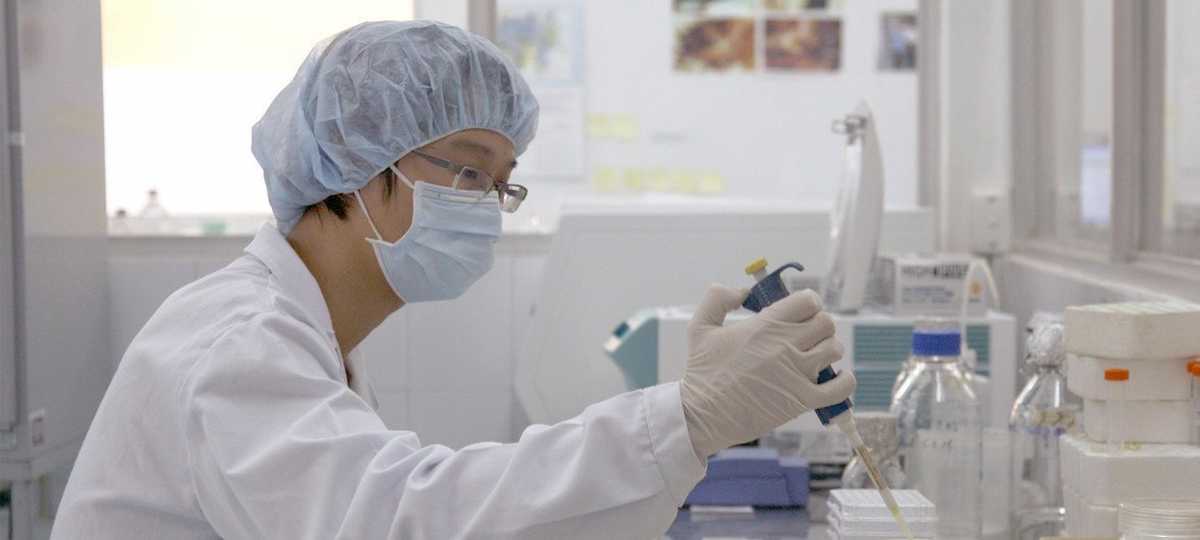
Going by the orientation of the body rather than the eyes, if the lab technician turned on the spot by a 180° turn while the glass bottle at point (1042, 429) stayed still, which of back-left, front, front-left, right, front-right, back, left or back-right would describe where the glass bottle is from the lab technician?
back-right

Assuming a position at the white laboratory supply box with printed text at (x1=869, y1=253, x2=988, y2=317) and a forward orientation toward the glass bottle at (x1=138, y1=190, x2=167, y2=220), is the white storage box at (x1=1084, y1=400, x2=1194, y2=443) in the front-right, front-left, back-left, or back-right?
back-left

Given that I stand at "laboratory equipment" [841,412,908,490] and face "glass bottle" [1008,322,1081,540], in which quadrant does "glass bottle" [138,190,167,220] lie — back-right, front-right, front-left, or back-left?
back-left

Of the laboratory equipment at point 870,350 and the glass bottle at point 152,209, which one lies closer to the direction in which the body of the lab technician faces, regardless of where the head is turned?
the laboratory equipment

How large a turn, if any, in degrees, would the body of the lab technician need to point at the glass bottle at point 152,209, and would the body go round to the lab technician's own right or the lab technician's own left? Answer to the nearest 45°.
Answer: approximately 90° to the lab technician's own left

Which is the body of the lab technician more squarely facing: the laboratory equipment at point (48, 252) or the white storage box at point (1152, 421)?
the white storage box

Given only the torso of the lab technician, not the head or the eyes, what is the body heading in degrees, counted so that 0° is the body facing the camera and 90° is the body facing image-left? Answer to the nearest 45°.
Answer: approximately 270°

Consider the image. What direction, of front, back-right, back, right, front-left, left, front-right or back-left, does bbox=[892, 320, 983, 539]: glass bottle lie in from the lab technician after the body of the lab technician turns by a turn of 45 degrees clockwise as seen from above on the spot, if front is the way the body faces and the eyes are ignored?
left

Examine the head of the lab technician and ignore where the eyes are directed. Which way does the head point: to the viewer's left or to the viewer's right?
to the viewer's right

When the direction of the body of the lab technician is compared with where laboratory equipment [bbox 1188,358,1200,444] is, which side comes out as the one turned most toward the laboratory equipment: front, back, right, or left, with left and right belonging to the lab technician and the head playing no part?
front
